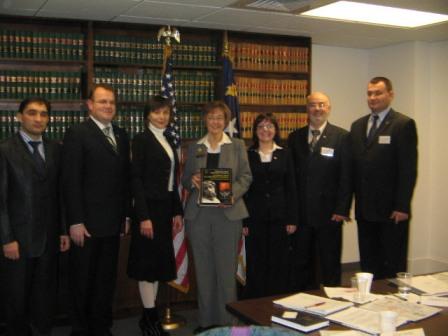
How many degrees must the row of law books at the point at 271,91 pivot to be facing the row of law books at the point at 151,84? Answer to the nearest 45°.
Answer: approximately 45° to its right

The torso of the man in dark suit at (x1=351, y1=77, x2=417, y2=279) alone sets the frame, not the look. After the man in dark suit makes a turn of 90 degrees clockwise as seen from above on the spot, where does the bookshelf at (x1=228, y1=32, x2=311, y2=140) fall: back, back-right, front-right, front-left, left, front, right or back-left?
front

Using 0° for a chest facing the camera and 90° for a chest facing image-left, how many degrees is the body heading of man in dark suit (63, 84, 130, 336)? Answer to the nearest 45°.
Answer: approximately 315°

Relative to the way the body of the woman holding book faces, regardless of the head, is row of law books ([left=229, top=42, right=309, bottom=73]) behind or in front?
behind

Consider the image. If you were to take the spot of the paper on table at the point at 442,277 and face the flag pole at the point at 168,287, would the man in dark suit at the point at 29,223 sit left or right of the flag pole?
left

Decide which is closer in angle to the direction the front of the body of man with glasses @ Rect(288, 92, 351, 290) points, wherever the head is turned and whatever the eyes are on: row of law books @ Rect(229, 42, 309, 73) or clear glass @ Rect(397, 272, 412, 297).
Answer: the clear glass

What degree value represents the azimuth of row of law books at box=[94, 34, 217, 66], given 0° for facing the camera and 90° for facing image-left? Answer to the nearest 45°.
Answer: approximately 0°

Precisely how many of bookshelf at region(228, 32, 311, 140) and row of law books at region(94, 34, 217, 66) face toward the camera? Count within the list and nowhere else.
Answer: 2

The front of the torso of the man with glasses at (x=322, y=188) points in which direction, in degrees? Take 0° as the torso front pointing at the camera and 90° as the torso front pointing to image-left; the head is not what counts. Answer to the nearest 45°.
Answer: approximately 0°
